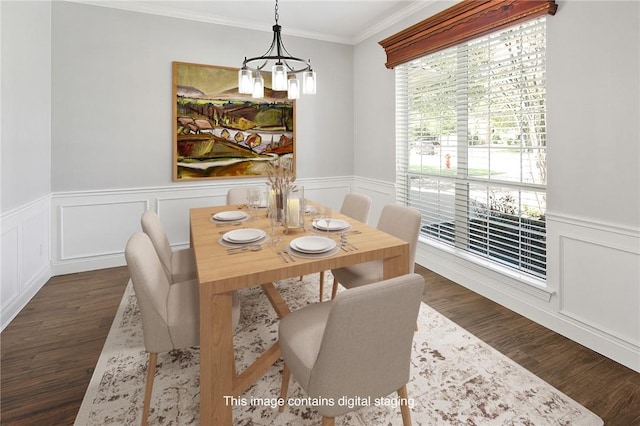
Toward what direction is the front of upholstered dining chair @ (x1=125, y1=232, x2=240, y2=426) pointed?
to the viewer's right

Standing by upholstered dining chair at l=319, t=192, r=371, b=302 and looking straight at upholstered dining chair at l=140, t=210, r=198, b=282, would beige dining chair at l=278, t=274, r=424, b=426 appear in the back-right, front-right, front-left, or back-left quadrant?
front-left

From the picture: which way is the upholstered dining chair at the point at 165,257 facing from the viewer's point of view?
to the viewer's right

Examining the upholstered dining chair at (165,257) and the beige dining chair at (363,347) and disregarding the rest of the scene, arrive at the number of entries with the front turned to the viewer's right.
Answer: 1

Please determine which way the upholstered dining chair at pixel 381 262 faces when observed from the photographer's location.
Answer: facing the viewer and to the left of the viewer

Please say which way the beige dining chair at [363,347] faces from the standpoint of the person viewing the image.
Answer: facing away from the viewer and to the left of the viewer

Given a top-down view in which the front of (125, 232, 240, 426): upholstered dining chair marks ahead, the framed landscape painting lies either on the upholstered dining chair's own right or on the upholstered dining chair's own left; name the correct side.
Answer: on the upholstered dining chair's own left

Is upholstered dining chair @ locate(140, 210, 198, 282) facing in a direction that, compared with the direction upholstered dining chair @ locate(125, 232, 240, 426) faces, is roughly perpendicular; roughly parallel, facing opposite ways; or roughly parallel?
roughly parallel
